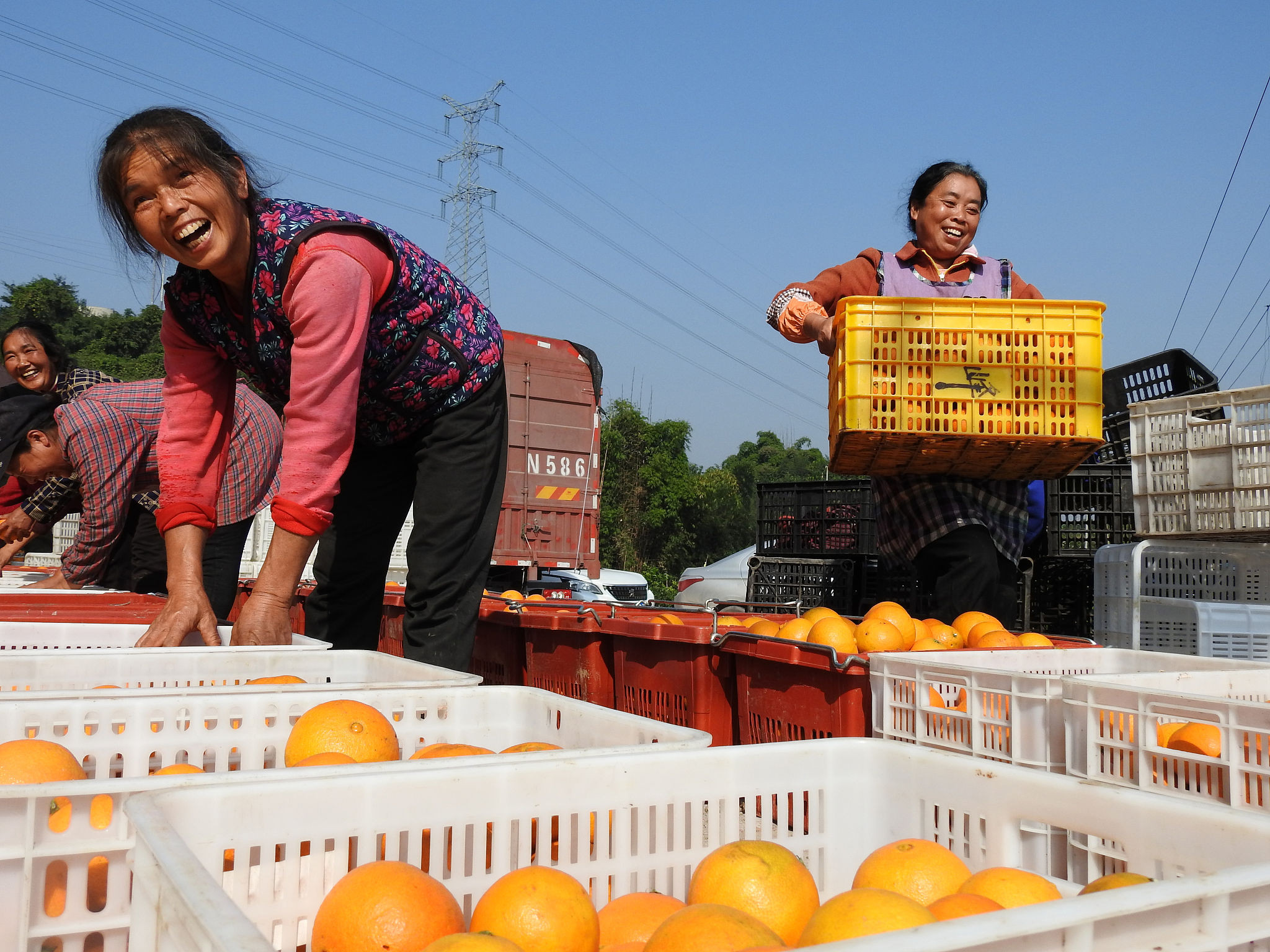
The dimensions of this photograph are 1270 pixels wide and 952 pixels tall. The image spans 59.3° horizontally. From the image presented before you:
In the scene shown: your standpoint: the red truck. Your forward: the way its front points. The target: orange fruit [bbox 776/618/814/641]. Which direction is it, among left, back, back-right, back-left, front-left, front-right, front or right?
back

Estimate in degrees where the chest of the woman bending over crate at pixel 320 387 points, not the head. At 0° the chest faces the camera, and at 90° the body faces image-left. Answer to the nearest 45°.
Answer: approximately 45°

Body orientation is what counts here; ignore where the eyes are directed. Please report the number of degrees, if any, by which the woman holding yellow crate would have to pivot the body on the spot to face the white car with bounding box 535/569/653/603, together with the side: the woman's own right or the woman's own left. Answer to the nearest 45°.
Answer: approximately 180°

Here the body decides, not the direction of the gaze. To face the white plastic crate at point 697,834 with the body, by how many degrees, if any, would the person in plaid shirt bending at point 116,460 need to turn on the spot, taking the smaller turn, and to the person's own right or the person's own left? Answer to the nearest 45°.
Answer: approximately 90° to the person's own left

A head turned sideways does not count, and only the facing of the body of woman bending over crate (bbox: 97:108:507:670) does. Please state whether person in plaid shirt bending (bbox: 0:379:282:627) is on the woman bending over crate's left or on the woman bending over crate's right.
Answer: on the woman bending over crate's right

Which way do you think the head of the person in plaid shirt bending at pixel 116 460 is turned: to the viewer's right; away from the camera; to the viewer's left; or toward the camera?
to the viewer's left

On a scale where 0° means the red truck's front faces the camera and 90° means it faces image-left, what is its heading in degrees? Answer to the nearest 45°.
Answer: approximately 180°

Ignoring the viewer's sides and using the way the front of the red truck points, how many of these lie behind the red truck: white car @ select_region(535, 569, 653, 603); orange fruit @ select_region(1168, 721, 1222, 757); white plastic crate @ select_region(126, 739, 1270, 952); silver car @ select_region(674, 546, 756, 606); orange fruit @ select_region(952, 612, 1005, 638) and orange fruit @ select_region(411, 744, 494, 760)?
4

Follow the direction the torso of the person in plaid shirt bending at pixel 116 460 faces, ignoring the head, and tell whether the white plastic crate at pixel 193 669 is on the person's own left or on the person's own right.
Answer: on the person's own left

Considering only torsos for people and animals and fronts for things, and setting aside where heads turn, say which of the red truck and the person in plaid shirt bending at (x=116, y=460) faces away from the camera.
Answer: the red truck

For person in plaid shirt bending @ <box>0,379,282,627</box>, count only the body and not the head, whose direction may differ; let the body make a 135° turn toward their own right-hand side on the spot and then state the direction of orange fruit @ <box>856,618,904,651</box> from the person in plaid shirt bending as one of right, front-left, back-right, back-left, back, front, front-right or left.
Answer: right

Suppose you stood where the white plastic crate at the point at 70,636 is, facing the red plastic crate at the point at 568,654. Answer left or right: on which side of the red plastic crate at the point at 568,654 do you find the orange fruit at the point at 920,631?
right
